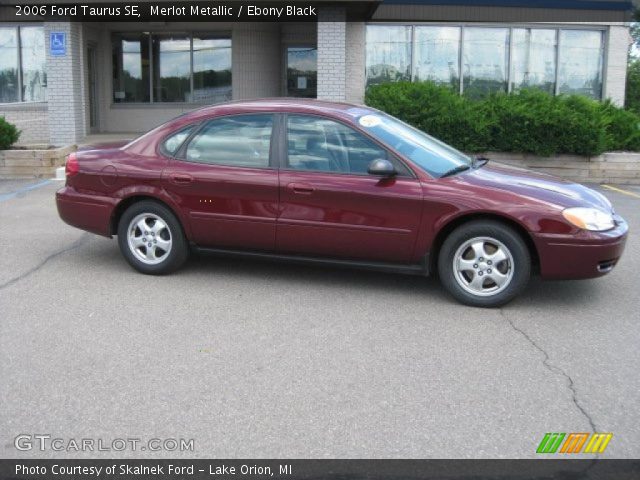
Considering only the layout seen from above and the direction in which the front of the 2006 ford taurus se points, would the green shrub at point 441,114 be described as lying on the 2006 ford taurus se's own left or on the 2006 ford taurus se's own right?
on the 2006 ford taurus se's own left

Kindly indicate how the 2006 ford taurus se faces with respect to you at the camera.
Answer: facing to the right of the viewer

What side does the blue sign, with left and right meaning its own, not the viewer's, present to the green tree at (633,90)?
left

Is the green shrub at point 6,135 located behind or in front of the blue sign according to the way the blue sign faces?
in front

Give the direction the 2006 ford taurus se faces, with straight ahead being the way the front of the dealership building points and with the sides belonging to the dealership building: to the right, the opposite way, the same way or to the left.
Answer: to the left

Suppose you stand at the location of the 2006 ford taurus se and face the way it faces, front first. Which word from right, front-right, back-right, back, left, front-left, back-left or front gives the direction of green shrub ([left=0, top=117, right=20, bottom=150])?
back-left

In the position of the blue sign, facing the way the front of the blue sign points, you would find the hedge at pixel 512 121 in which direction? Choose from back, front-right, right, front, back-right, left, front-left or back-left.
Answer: front-left

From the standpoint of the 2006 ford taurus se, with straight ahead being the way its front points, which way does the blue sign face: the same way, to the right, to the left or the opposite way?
to the right

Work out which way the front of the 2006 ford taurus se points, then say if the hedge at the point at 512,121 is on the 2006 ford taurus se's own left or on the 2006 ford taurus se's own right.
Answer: on the 2006 ford taurus se's own left

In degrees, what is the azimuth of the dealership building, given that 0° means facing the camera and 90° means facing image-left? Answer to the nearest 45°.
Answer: approximately 0°
